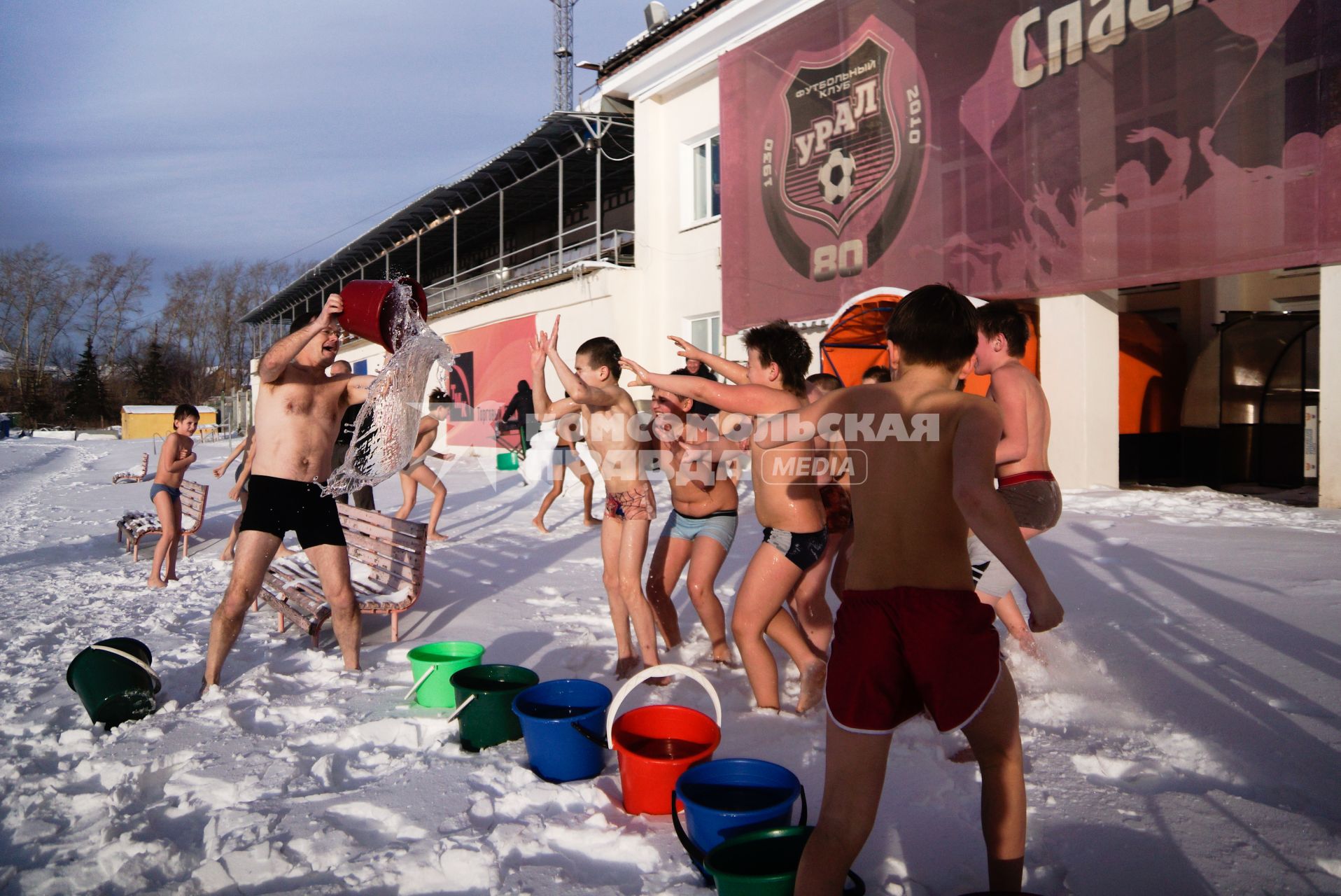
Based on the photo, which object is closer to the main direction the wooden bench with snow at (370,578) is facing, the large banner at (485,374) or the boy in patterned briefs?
the boy in patterned briefs

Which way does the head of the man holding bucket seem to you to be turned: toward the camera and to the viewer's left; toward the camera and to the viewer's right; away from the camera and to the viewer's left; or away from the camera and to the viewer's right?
toward the camera and to the viewer's right

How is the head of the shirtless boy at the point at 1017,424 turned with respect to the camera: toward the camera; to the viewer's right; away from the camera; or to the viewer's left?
to the viewer's left

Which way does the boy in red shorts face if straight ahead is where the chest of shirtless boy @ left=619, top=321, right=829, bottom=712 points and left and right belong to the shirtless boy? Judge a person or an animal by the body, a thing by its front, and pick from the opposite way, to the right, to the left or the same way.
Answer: to the right

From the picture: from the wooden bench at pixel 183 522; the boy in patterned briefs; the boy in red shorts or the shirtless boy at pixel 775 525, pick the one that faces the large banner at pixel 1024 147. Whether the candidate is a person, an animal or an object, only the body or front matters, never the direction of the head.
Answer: the boy in red shorts

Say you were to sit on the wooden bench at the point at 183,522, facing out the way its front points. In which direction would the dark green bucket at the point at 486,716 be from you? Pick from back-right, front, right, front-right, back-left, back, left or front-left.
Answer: front-left

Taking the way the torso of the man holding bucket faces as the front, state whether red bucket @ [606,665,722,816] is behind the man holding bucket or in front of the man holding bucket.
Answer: in front

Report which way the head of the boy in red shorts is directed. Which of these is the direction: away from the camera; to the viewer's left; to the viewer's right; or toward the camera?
away from the camera

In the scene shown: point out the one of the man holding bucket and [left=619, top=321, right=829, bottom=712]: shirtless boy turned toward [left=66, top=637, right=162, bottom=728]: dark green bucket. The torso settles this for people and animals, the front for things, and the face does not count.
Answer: the shirtless boy

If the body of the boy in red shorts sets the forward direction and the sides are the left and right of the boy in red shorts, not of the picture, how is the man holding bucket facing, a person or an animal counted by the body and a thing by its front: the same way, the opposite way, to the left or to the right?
the opposite way

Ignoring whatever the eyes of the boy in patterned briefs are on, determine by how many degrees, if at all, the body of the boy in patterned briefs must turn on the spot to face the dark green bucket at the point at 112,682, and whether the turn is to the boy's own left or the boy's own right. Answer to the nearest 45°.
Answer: approximately 45° to the boy's own right

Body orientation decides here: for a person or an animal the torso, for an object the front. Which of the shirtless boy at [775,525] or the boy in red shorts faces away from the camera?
the boy in red shorts

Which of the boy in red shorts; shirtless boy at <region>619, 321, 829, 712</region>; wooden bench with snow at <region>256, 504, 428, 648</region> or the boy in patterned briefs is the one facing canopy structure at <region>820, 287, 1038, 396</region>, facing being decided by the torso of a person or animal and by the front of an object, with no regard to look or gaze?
the boy in red shorts

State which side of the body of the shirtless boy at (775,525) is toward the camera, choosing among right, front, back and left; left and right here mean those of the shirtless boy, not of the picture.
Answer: left
